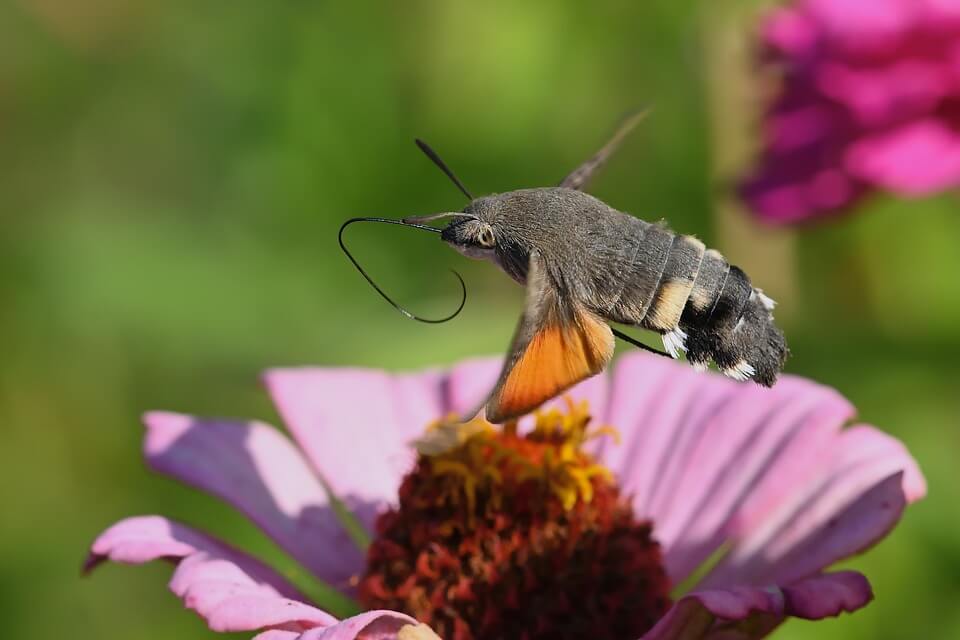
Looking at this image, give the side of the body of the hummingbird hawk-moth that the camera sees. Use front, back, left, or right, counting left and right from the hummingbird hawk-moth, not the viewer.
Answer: left
